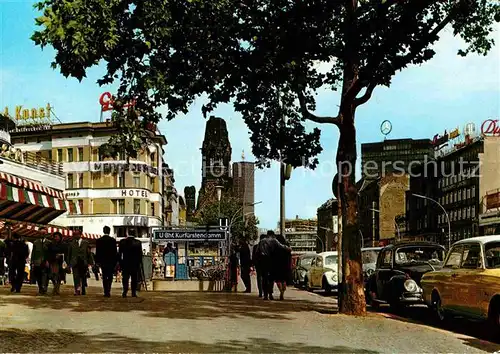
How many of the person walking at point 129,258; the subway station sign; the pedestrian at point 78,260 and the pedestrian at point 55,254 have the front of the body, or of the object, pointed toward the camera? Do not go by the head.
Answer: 3

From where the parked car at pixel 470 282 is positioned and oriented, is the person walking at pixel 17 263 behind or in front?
behind
